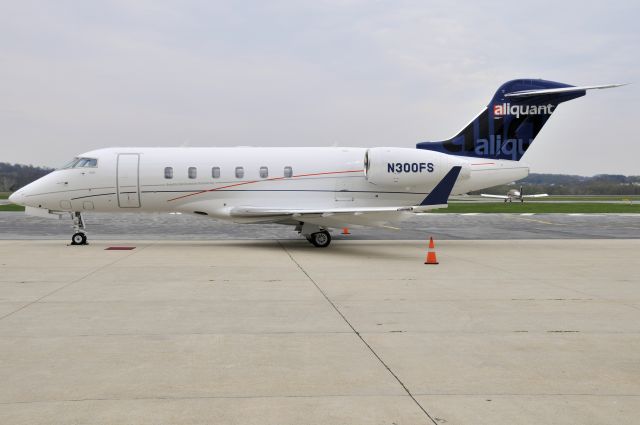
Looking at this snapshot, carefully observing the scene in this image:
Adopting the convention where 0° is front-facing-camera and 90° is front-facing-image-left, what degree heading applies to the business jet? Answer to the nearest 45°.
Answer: approximately 90°
